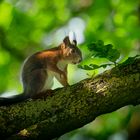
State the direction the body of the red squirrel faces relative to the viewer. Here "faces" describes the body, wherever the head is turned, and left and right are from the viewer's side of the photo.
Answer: facing to the right of the viewer
